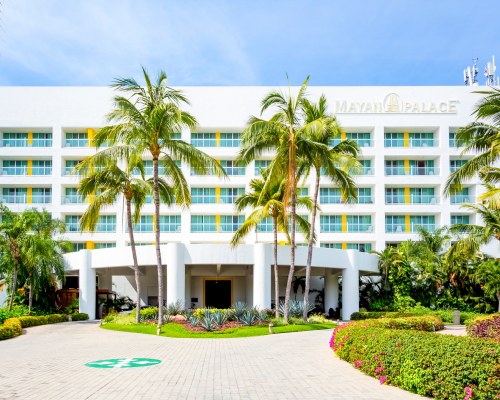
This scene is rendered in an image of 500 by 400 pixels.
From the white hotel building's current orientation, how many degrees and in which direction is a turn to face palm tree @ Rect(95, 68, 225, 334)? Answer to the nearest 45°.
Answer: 0° — it already faces it

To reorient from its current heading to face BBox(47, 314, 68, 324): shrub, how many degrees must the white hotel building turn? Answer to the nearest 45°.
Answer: approximately 45° to its right

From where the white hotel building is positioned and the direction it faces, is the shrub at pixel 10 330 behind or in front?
in front

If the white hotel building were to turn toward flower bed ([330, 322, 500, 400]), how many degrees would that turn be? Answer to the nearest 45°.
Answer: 0° — it already faces it

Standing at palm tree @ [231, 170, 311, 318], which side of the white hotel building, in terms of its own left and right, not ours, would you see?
front

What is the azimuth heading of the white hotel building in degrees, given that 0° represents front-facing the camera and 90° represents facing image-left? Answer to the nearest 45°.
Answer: approximately 0°

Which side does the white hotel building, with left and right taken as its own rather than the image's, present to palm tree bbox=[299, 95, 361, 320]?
front

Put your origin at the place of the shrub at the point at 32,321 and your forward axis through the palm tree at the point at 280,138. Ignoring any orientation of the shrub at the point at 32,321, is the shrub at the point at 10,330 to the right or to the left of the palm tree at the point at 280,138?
right

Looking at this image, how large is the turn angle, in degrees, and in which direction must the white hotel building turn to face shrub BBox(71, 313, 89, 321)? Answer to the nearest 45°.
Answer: approximately 45° to its right
